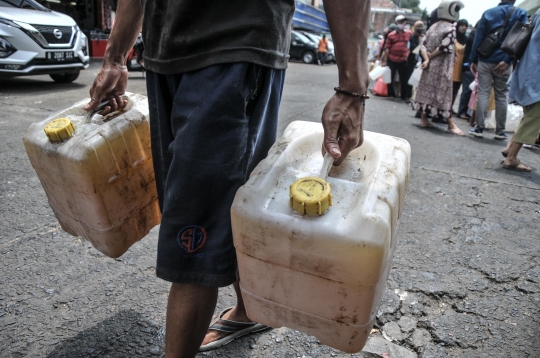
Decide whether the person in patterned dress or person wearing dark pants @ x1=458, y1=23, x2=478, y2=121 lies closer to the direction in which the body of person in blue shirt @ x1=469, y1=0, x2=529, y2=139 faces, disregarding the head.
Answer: the person wearing dark pants

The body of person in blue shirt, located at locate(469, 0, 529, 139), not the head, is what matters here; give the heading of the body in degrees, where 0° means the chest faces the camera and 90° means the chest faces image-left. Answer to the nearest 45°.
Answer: approximately 180°

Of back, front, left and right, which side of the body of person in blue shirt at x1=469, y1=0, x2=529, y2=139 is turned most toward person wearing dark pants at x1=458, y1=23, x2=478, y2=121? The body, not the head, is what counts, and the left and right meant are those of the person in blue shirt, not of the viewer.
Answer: front

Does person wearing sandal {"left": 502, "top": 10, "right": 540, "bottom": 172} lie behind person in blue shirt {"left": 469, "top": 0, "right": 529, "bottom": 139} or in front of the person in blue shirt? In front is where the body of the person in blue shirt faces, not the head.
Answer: behind

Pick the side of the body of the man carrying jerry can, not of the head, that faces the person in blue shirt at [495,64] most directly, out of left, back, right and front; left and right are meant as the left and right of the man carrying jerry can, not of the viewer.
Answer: back

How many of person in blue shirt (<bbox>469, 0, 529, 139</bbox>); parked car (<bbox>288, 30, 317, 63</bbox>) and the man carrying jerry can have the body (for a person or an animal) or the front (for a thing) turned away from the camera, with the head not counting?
1

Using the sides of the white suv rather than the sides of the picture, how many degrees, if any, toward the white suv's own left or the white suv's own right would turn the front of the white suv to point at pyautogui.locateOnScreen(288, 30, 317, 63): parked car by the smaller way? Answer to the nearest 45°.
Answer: approximately 90° to the white suv's own left

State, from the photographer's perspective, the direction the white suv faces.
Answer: facing the viewer and to the right of the viewer
